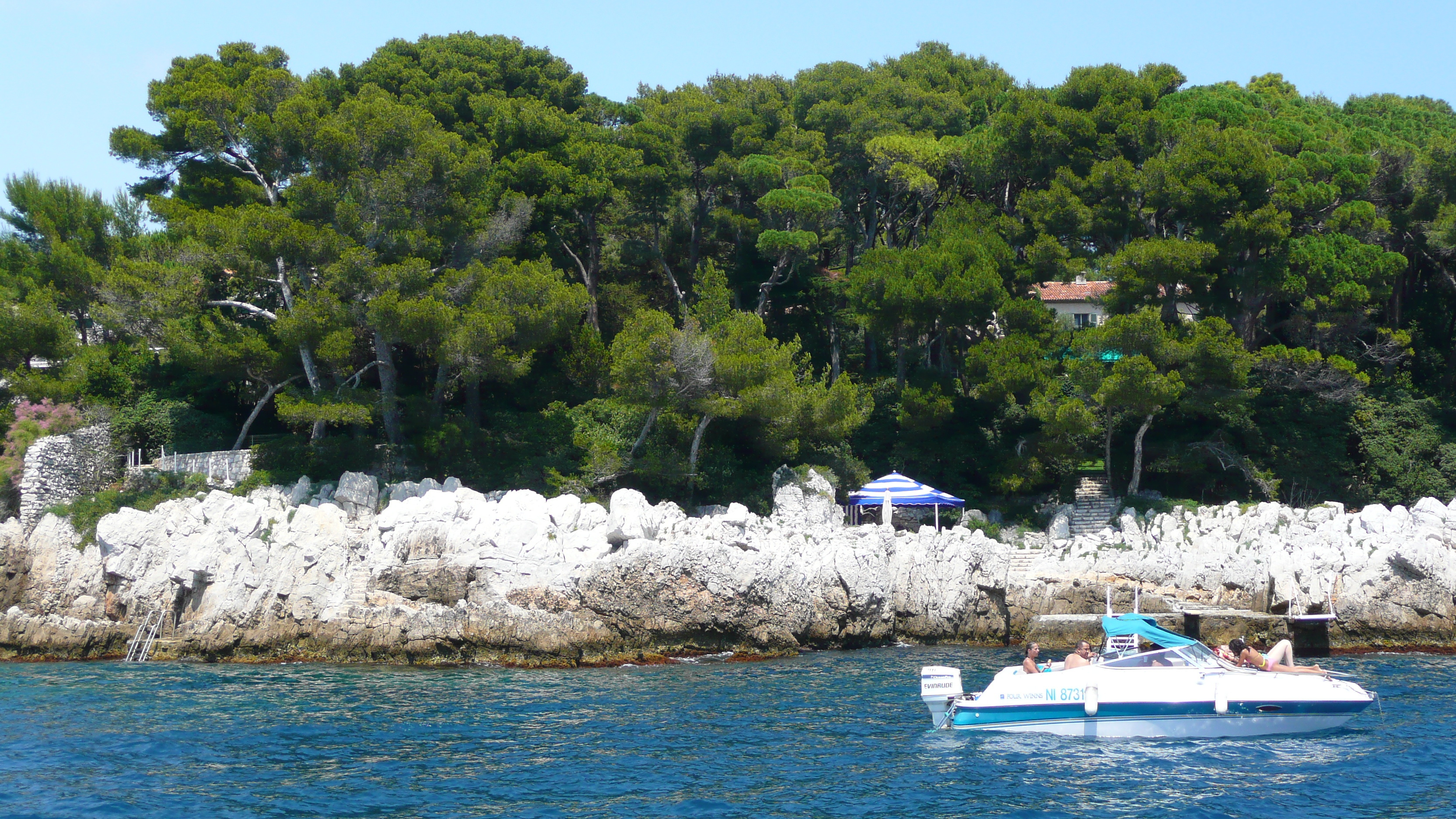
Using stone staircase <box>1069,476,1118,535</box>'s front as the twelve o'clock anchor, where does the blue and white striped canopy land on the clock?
The blue and white striped canopy is roughly at 2 o'clock from the stone staircase.

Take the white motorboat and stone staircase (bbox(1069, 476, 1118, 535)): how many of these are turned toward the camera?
1

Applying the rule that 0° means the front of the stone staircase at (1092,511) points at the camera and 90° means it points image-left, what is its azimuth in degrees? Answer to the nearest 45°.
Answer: approximately 0°

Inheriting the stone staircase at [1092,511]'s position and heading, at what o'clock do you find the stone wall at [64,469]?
The stone wall is roughly at 2 o'clock from the stone staircase.

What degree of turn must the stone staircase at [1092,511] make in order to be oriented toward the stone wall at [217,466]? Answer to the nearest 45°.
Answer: approximately 45° to its right

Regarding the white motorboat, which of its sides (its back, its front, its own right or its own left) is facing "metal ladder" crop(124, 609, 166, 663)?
back

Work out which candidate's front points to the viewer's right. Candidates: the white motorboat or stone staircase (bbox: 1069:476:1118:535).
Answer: the white motorboat

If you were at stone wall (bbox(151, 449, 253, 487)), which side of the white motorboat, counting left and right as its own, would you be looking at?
back

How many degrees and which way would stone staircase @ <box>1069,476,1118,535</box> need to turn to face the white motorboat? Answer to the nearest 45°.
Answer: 0° — it already faces it

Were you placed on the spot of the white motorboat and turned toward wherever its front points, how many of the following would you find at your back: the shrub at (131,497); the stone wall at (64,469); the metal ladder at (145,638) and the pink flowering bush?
4

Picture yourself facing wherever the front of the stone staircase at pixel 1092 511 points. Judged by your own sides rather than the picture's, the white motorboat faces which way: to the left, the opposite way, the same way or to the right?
to the left

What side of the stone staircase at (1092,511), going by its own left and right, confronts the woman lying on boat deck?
front

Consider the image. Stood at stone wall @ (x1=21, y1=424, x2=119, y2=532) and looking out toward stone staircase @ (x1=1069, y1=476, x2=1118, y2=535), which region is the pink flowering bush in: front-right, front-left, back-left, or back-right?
back-left

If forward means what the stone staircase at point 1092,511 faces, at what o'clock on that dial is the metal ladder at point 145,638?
The metal ladder is roughly at 2 o'clock from the stone staircase.

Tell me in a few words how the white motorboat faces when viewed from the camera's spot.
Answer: facing to the right of the viewer

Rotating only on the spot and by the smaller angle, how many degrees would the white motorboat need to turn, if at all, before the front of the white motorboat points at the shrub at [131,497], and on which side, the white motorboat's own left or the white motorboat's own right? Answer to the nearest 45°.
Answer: approximately 180°
